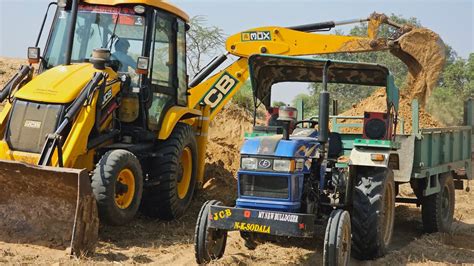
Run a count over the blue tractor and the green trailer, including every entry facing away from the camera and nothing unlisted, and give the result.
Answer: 0

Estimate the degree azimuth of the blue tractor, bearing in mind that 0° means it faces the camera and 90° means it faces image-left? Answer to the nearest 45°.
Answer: approximately 45°

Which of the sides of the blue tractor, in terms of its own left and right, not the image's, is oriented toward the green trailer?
back

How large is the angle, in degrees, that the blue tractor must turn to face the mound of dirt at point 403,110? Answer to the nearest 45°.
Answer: approximately 135° to its right

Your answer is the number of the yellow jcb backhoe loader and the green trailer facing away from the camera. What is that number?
0

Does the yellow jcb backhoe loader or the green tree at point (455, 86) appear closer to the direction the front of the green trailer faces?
the yellow jcb backhoe loader

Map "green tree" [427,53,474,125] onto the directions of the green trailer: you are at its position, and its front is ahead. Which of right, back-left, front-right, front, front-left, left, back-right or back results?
back-right

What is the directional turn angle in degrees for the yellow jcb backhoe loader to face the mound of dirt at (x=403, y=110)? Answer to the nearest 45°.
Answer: approximately 180°

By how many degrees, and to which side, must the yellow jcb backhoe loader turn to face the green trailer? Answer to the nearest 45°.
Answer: approximately 135° to its left
